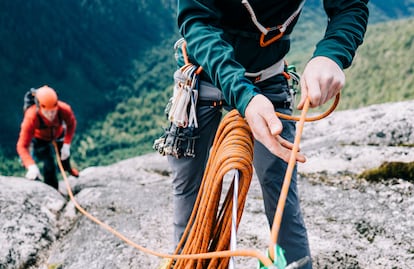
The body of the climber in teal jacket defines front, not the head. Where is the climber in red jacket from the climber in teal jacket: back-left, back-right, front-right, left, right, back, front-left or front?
back-right

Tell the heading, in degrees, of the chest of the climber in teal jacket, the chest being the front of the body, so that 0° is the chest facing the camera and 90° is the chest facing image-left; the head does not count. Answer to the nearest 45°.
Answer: approximately 0°
